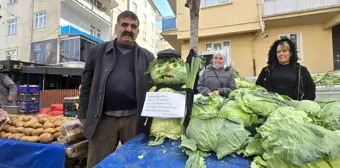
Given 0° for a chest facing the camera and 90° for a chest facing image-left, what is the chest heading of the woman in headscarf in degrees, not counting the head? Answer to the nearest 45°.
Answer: approximately 0°

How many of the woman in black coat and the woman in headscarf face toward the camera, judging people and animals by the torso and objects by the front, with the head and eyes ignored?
2

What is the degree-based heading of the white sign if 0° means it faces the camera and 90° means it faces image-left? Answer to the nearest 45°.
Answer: approximately 0°
